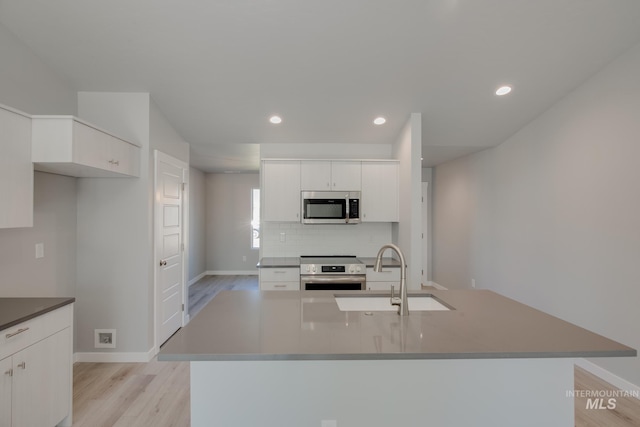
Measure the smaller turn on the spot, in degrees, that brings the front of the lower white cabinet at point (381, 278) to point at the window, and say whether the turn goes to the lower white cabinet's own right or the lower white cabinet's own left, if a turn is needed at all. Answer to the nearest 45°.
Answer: approximately 135° to the lower white cabinet's own right

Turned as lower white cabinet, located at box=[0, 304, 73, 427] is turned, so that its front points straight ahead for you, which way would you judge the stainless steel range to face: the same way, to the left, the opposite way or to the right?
to the right

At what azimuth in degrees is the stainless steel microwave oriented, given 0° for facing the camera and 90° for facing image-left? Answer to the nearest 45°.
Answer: approximately 0°

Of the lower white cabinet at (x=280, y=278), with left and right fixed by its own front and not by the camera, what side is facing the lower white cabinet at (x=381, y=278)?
left

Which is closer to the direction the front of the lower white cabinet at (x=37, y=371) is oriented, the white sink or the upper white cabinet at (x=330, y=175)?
the white sink

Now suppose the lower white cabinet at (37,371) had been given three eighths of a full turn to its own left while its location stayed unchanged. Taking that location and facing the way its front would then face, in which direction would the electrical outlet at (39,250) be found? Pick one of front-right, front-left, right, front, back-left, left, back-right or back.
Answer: front

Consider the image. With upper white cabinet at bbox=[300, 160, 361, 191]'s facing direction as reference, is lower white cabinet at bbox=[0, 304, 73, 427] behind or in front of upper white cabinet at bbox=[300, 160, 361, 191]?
in front

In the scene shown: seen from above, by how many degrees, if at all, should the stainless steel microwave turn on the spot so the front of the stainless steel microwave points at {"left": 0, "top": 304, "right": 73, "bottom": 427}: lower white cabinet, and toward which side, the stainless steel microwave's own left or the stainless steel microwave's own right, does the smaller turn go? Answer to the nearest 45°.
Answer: approximately 45° to the stainless steel microwave's own right

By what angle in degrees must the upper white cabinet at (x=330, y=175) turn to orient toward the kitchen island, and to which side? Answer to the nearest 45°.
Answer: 0° — it already faces it

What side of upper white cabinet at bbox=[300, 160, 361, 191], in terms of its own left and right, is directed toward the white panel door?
right
